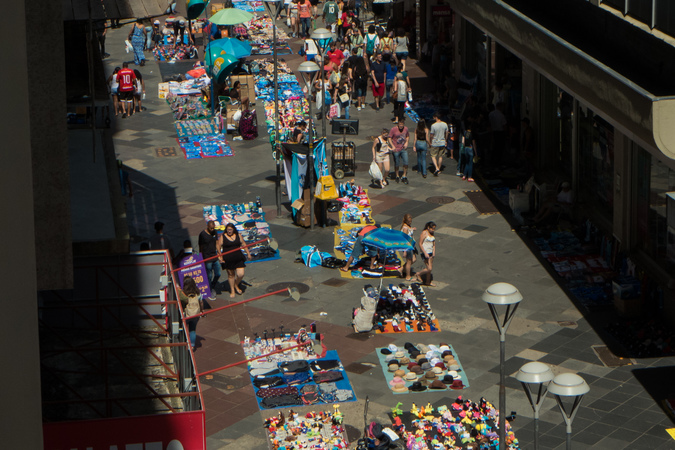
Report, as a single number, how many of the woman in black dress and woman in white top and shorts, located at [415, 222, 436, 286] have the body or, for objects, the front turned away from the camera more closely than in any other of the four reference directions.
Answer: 0

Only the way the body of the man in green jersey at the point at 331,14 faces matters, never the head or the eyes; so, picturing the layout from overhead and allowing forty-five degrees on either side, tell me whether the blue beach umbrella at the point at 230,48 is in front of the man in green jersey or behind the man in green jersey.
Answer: behind

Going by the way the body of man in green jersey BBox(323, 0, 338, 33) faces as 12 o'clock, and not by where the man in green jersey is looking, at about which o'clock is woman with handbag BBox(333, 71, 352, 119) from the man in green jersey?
The woman with handbag is roughly at 6 o'clock from the man in green jersey.

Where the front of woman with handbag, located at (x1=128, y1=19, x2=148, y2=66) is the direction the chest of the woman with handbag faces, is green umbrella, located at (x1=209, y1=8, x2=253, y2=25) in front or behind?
in front

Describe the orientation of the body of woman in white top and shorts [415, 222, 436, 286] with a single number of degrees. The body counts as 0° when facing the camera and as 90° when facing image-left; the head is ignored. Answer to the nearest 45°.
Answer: approximately 315°

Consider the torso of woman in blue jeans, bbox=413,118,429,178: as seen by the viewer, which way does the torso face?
away from the camera

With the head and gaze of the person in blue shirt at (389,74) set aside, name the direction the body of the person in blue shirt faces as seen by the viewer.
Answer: away from the camera

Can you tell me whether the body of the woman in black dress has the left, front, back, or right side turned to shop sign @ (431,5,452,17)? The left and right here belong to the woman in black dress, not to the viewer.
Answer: back

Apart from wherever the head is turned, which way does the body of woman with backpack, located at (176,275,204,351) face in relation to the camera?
away from the camera
